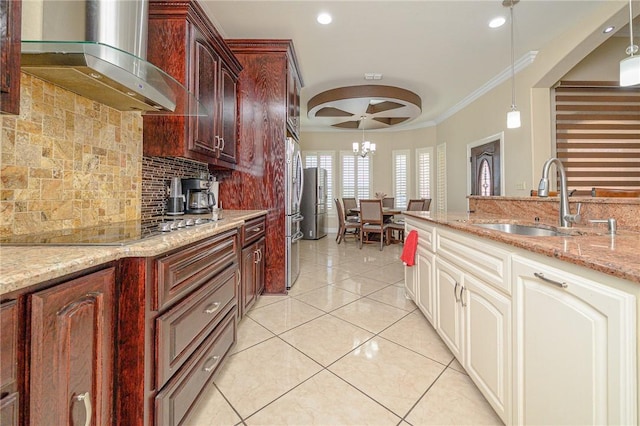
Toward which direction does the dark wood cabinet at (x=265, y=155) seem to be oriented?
to the viewer's right

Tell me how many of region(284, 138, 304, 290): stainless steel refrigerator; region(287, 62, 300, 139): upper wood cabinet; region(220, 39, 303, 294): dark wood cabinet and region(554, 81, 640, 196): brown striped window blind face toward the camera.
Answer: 1

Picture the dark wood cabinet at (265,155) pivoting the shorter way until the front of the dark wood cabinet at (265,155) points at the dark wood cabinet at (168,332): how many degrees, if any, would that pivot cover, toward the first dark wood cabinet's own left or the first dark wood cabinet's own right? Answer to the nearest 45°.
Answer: approximately 90° to the first dark wood cabinet's own right

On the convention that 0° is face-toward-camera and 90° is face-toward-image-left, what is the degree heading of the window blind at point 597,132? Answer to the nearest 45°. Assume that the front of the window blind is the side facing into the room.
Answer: approximately 0°

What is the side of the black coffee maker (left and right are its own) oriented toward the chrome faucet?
front

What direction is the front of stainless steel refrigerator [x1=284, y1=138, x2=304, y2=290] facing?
to the viewer's right

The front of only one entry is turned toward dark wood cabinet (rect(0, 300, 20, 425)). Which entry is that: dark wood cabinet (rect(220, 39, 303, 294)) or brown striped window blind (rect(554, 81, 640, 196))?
the brown striped window blind

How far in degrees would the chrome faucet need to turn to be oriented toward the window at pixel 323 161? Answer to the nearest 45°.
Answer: approximately 90° to its right

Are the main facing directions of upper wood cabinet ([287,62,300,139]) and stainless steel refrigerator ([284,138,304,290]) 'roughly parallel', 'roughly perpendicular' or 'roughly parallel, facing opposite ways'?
roughly parallel

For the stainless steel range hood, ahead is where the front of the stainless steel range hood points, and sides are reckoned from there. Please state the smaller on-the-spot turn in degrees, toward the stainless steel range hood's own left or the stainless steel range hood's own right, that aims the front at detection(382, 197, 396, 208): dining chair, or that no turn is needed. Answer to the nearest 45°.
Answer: approximately 90° to the stainless steel range hood's own left

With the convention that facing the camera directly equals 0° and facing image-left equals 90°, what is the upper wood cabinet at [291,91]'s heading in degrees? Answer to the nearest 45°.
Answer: approximately 270°

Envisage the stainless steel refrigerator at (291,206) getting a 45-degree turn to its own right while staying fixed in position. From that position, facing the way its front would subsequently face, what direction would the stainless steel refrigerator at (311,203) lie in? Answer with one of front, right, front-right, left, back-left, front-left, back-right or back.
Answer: back-left

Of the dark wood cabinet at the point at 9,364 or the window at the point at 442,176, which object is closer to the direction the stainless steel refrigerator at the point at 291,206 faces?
the window
